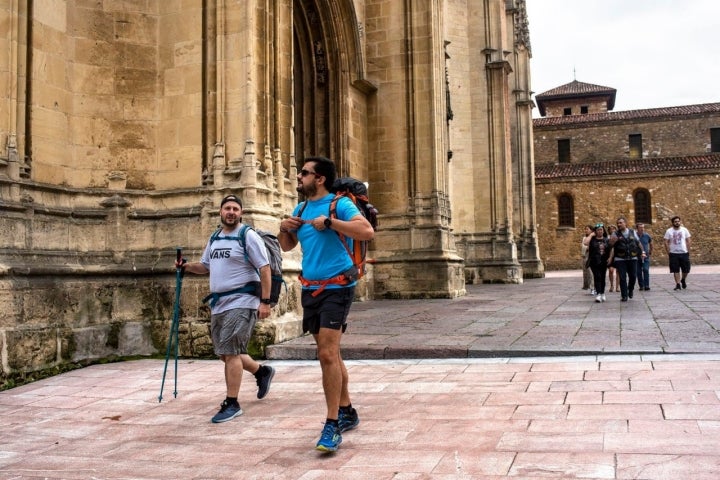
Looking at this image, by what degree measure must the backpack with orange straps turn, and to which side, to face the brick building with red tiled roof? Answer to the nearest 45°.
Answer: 0° — it already faces it

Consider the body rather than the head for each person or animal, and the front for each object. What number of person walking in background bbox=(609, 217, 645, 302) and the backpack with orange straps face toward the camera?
1

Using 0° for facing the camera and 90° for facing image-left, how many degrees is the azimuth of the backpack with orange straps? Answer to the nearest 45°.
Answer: approximately 225°

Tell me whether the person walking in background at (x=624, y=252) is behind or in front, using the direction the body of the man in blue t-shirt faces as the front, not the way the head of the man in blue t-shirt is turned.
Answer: behind

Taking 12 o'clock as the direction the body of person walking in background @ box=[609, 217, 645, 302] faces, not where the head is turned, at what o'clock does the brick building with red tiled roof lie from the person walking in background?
The brick building with red tiled roof is roughly at 6 o'clock from the person walking in background.

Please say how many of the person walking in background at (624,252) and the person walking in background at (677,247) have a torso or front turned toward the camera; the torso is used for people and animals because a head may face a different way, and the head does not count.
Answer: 2

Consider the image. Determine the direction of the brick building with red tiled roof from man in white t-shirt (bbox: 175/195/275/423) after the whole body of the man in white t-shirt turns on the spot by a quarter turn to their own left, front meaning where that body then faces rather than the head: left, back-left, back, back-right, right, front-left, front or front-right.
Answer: left

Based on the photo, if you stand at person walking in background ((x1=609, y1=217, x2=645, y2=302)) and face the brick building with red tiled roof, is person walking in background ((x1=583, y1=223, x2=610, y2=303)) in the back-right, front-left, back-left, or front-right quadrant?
back-left

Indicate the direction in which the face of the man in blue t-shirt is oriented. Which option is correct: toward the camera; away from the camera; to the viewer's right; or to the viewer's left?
to the viewer's left
